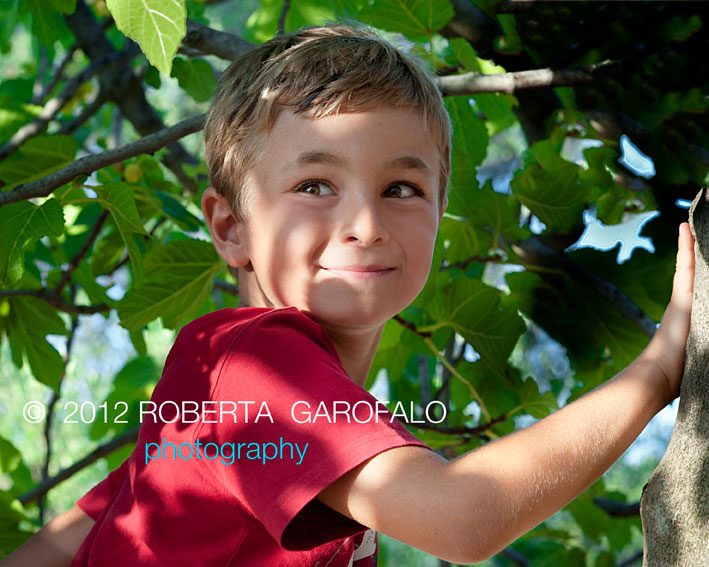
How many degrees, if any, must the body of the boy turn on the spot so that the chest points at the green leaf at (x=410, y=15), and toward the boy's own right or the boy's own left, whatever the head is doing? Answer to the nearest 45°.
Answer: approximately 90° to the boy's own left

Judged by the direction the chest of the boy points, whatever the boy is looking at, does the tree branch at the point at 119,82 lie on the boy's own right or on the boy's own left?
on the boy's own left

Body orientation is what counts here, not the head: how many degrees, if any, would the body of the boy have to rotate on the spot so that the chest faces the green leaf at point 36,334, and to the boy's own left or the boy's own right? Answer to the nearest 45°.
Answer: approximately 135° to the boy's own left

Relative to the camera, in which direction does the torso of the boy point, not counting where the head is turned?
to the viewer's right

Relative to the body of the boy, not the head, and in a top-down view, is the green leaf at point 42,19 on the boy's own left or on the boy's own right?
on the boy's own left
